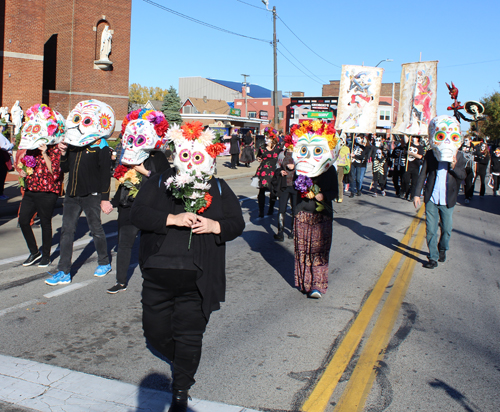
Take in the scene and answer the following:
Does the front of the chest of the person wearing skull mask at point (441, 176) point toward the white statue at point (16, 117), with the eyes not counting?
no

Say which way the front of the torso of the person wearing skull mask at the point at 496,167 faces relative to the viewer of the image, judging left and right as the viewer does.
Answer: facing the viewer

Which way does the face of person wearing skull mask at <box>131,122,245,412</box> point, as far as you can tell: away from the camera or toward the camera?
toward the camera

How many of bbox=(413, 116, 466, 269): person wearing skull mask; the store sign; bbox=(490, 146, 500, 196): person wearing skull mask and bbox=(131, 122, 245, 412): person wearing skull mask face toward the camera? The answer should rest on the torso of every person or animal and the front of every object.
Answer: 4

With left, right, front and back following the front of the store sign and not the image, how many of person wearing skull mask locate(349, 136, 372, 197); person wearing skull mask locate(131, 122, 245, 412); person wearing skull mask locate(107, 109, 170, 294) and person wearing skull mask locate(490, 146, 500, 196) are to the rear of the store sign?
0

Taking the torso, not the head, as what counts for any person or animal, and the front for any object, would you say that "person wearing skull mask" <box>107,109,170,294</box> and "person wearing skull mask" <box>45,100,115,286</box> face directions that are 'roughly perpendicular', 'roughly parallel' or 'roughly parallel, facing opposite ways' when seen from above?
roughly parallel

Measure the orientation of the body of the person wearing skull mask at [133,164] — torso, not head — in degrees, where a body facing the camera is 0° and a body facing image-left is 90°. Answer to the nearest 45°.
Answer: approximately 45°

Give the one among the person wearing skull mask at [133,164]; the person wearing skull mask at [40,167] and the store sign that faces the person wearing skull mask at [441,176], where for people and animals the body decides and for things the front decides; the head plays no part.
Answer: the store sign

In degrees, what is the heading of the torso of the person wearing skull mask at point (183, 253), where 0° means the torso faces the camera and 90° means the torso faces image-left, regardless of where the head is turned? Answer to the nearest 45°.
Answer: approximately 0°

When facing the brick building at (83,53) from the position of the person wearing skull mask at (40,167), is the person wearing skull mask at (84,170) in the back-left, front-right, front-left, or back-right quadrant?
back-right

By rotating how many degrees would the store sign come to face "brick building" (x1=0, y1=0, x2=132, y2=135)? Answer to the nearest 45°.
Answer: approximately 45° to its right

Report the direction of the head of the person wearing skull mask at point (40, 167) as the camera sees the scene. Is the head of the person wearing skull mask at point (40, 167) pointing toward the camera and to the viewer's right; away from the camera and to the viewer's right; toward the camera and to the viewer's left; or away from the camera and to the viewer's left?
toward the camera and to the viewer's left

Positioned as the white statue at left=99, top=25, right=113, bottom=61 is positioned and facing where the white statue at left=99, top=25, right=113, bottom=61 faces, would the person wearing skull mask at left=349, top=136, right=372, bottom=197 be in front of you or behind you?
in front

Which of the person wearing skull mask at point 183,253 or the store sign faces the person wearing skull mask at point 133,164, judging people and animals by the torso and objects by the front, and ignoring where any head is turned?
the store sign

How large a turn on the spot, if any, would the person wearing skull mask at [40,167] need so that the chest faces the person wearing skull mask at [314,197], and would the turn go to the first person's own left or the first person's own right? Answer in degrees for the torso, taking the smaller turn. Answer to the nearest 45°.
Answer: approximately 90° to the first person's own left

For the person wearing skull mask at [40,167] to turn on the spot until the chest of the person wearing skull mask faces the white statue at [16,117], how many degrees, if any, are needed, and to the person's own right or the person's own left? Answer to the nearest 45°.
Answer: approximately 135° to the person's own right

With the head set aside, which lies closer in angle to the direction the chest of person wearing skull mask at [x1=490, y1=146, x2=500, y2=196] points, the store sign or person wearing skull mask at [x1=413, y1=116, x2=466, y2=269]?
the person wearing skull mask

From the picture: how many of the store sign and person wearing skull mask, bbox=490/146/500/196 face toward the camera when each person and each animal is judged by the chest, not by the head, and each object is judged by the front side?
2
